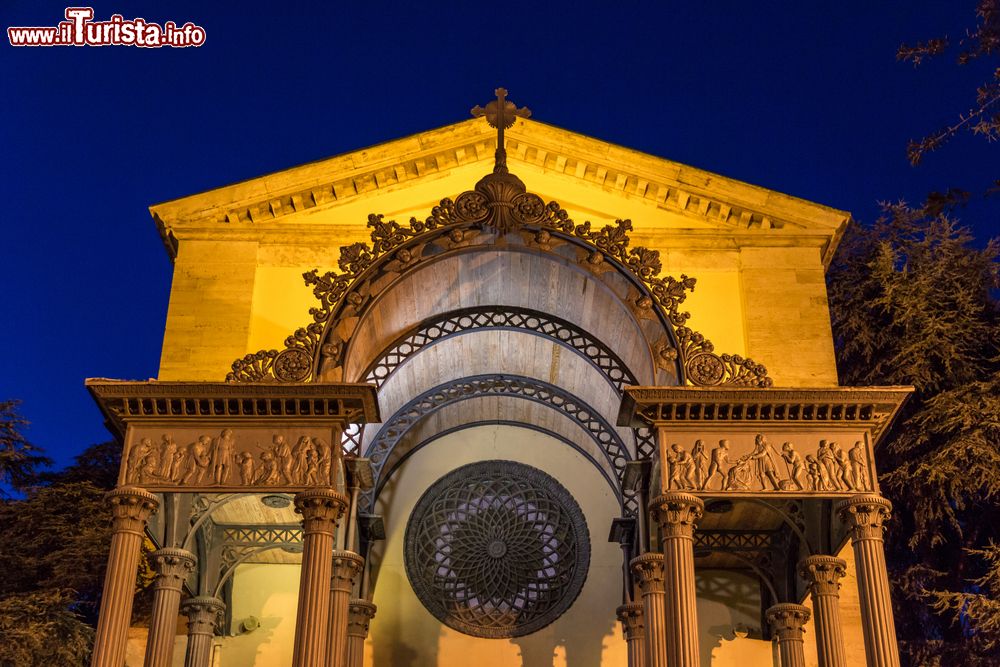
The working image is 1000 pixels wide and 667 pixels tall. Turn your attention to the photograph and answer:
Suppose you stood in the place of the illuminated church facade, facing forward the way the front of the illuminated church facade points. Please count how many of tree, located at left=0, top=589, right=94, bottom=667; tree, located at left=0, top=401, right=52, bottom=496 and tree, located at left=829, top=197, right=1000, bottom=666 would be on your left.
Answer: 1

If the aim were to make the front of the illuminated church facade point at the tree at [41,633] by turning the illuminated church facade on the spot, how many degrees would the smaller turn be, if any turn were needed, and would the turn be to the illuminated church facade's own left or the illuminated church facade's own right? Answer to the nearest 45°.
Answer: approximately 90° to the illuminated church facade's own right

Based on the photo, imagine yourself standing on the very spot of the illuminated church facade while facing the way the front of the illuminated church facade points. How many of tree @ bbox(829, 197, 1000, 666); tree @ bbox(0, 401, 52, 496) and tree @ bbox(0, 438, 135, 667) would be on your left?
1

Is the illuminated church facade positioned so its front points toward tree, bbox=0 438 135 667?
no

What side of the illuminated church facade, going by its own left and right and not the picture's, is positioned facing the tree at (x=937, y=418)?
left

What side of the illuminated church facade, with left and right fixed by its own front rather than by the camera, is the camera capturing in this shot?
front

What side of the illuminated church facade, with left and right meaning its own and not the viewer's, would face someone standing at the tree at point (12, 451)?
right
